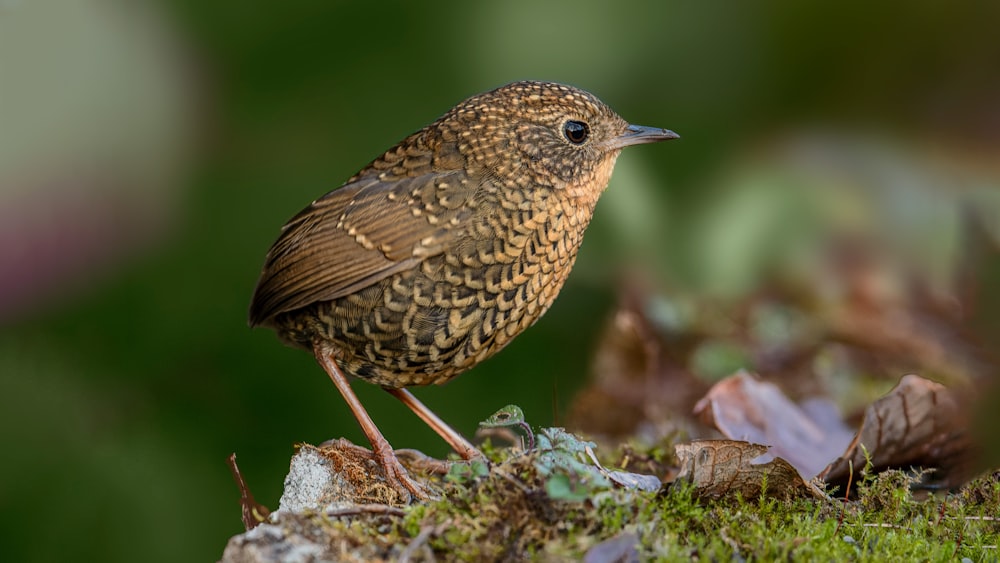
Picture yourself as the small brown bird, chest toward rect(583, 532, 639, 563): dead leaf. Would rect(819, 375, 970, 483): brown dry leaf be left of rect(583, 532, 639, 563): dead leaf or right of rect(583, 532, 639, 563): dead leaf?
left

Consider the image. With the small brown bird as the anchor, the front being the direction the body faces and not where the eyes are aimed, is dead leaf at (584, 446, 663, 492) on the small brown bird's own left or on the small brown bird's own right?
on the small brown bird's own left

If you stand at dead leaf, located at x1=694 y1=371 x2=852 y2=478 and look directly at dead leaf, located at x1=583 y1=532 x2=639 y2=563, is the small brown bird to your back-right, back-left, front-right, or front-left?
front-right

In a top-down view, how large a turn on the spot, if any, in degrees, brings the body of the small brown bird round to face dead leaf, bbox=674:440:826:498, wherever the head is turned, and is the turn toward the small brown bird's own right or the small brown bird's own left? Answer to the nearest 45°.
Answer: approximately 45° to the small brown bird's own right

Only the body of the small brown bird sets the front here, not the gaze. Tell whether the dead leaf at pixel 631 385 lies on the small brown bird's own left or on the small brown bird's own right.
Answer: on the small brown bird's own left

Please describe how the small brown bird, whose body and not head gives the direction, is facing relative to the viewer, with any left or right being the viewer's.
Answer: facing to the right of the viewer

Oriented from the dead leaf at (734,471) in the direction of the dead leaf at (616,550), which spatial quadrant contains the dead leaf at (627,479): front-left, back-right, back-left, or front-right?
front-right

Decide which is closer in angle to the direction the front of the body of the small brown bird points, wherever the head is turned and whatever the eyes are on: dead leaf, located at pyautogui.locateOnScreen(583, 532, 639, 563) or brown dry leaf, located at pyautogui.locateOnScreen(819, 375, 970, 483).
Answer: the brown dry leaf

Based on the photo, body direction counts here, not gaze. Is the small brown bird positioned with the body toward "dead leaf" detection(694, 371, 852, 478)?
yes

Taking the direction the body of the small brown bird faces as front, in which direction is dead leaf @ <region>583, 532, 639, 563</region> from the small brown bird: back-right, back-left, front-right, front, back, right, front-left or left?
right
